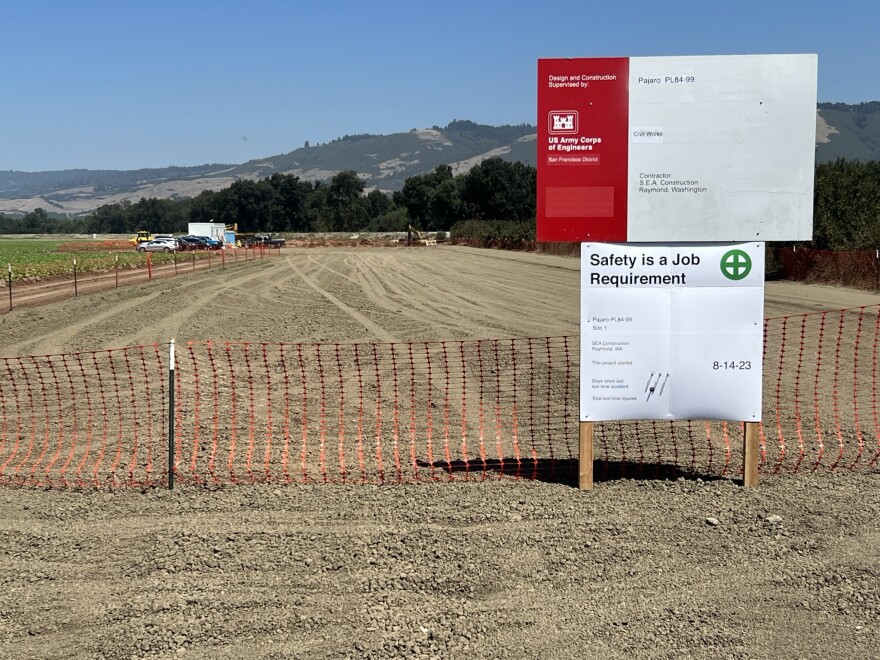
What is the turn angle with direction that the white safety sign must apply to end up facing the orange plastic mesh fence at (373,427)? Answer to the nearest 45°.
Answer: approximately 135° to its right

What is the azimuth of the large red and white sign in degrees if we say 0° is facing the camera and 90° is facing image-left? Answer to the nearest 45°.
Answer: approximately 0°

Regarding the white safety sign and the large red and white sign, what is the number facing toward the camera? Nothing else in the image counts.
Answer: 2
